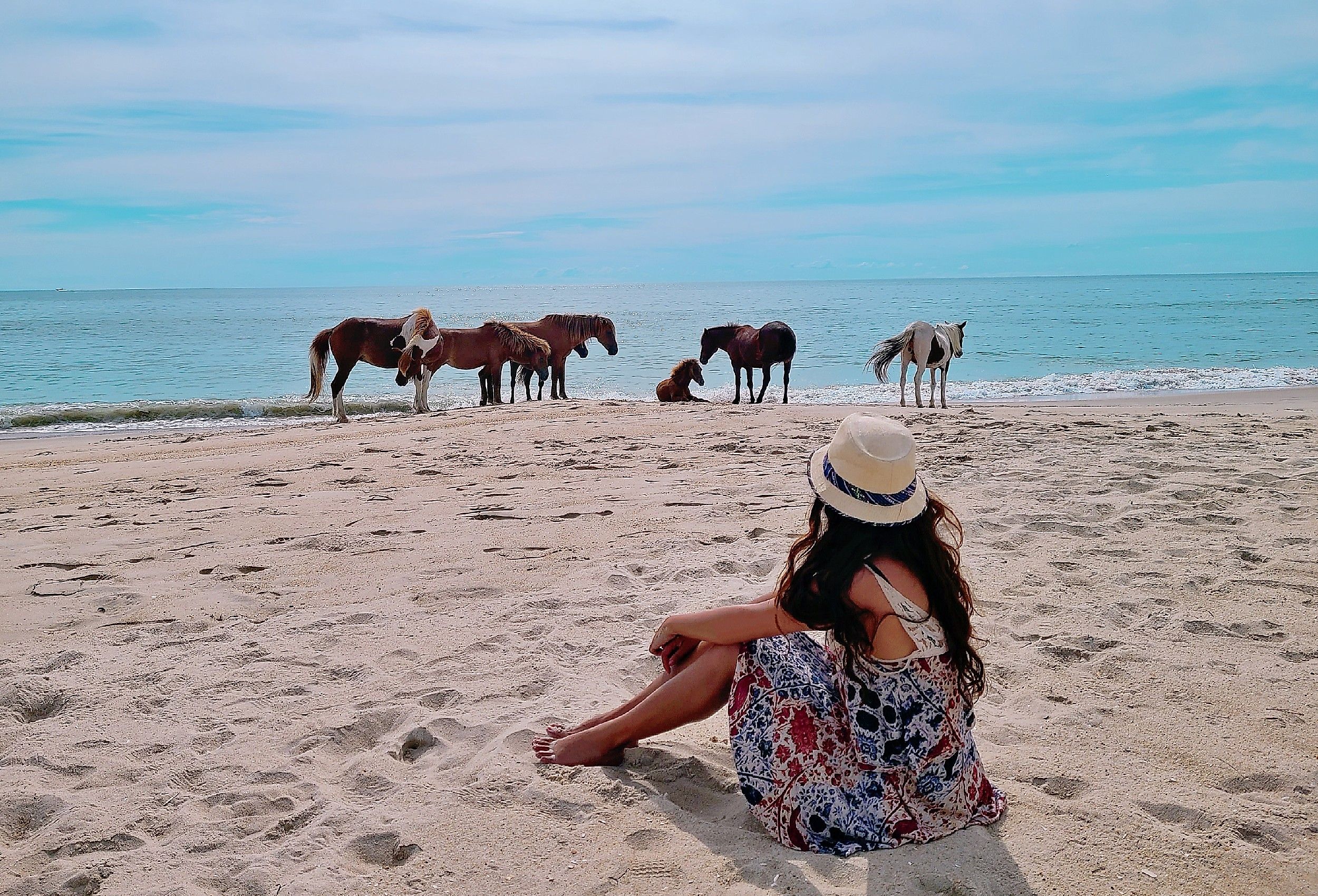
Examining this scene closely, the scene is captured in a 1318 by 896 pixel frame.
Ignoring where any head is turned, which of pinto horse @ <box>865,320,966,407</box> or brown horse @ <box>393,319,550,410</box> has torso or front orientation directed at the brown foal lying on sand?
the brown horse

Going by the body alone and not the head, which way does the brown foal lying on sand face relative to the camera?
to the viewer's right

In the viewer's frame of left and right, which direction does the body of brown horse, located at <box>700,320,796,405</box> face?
facing away from the viewer and to the left of the viewer

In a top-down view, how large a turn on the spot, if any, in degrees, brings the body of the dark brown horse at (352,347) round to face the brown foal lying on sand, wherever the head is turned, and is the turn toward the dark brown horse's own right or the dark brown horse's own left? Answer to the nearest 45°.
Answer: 0° — it already faces it

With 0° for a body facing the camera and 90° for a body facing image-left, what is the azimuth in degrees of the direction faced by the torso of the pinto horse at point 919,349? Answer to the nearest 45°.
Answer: approximately 225°

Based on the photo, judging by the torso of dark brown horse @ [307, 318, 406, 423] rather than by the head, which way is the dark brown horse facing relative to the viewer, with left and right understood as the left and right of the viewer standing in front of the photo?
facing to the right of the viewer

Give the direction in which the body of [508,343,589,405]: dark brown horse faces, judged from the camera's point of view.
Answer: to the viewer's right

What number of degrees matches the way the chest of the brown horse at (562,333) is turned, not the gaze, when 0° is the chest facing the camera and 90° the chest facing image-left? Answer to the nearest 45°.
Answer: approximately 270°

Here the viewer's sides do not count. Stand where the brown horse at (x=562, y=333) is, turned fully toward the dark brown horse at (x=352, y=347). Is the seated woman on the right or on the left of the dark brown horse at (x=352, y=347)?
left

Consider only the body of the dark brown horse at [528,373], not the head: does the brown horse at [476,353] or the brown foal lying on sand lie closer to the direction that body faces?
the brown foal lying on sand

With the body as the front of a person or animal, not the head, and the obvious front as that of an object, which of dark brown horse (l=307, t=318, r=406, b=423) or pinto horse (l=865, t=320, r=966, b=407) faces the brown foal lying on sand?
the dark brown horse

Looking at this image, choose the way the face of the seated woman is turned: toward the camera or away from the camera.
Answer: away from the camera

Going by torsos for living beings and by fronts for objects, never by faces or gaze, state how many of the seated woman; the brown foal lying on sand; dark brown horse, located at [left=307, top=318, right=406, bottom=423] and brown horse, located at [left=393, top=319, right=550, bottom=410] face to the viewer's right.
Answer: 3
